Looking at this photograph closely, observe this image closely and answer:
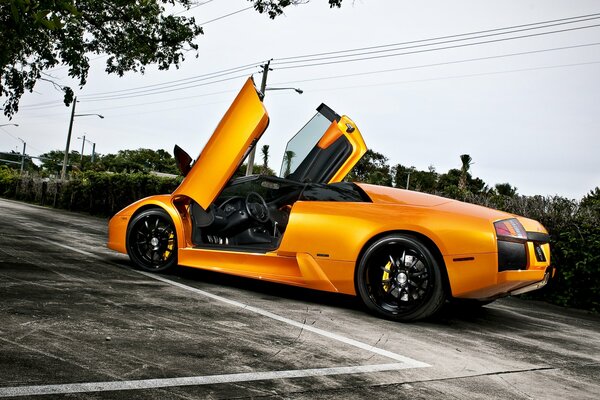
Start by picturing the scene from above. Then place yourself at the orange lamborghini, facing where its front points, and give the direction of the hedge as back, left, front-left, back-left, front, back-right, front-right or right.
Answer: right

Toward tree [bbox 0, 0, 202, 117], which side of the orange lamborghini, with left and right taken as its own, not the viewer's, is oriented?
front

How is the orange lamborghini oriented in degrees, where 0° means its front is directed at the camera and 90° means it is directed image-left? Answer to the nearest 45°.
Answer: approximately 135°

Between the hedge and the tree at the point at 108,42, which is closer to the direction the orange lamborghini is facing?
the tree
